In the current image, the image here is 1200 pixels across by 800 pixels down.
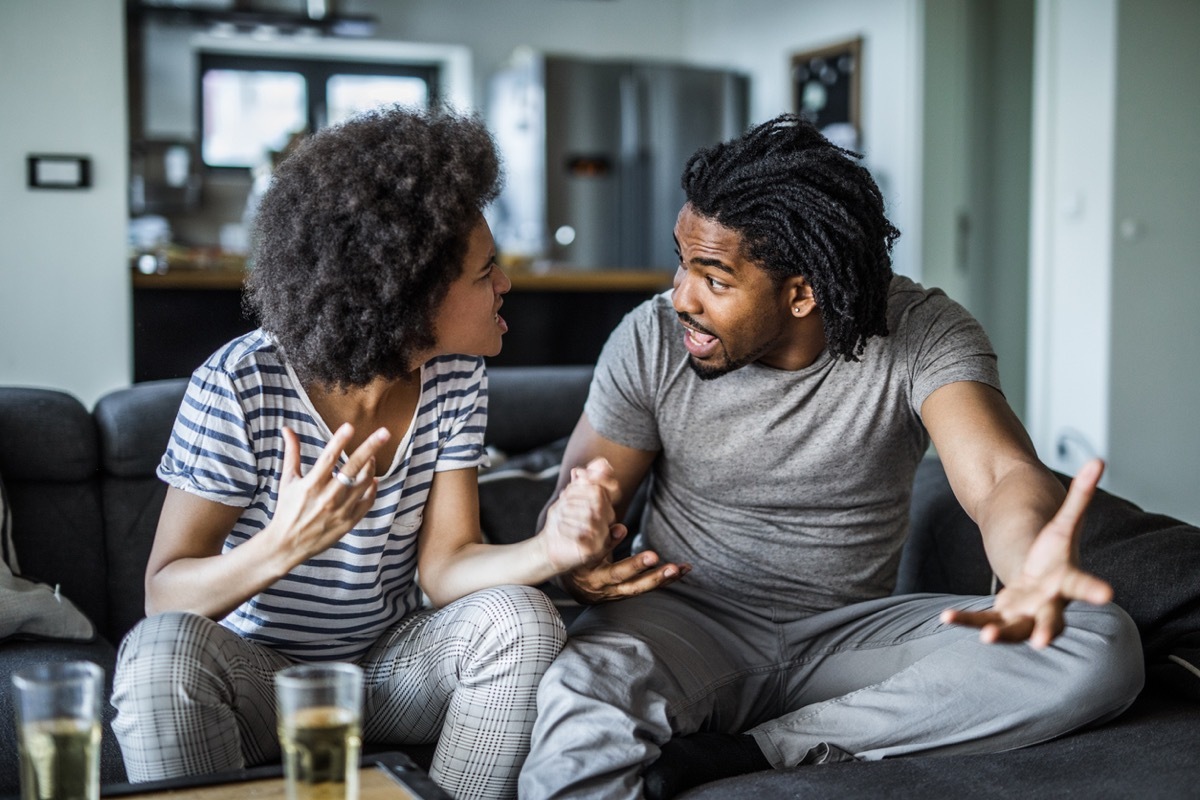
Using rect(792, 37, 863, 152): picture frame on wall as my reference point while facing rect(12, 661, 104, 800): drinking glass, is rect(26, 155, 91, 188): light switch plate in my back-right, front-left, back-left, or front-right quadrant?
front-right

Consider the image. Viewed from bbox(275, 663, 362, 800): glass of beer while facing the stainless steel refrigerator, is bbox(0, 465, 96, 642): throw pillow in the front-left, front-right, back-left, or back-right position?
front-left

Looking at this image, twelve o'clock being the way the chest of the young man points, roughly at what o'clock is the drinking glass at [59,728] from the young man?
The drinking glass is roughly at 1 o'clock from the young man.

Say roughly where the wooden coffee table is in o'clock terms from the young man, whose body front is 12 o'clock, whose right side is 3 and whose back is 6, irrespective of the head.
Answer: The wooden coffee table is roughly at 1 o'clock from the young man.

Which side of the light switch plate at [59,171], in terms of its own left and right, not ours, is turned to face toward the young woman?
front

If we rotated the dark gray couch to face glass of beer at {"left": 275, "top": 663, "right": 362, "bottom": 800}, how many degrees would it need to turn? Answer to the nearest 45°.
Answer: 0° — it already faces it

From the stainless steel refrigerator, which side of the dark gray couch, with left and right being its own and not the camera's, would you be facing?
back

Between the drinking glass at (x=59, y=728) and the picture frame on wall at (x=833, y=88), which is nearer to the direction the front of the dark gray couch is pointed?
the drinking glass

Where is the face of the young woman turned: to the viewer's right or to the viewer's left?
to the viewer's right

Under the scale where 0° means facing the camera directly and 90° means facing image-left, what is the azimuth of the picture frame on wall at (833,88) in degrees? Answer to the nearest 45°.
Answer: approximately 45°

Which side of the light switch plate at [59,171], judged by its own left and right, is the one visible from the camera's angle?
front

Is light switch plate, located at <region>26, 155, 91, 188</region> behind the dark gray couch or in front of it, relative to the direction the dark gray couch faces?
behind

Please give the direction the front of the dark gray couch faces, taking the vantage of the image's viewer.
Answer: facing the viewer

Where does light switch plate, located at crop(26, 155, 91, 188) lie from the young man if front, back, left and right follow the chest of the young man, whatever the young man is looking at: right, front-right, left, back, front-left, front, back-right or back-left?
back-right
